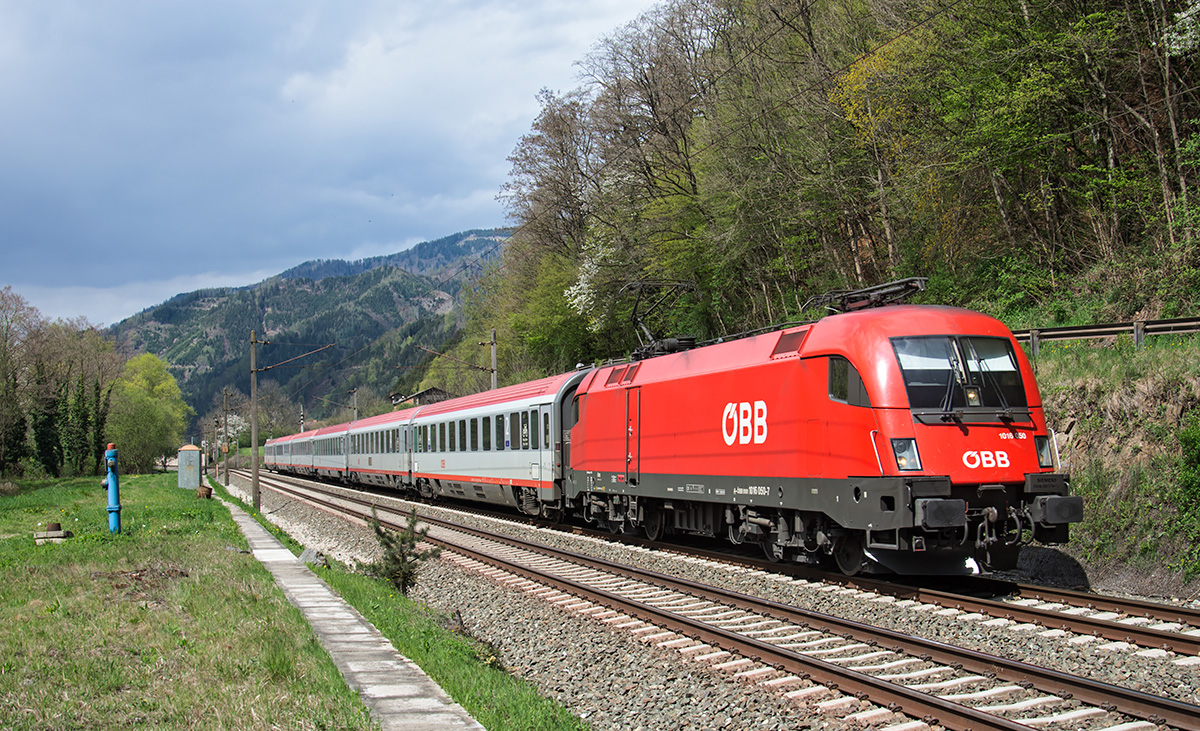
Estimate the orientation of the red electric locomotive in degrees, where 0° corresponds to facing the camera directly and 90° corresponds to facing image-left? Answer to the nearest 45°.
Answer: approximately 315°

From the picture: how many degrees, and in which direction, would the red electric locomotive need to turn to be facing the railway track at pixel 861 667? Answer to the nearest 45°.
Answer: approximately 45° to its right

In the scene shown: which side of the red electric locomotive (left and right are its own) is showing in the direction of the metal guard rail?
left

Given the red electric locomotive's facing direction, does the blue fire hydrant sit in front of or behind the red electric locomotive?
behind

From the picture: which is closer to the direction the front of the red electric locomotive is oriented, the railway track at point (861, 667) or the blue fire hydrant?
the railway track
